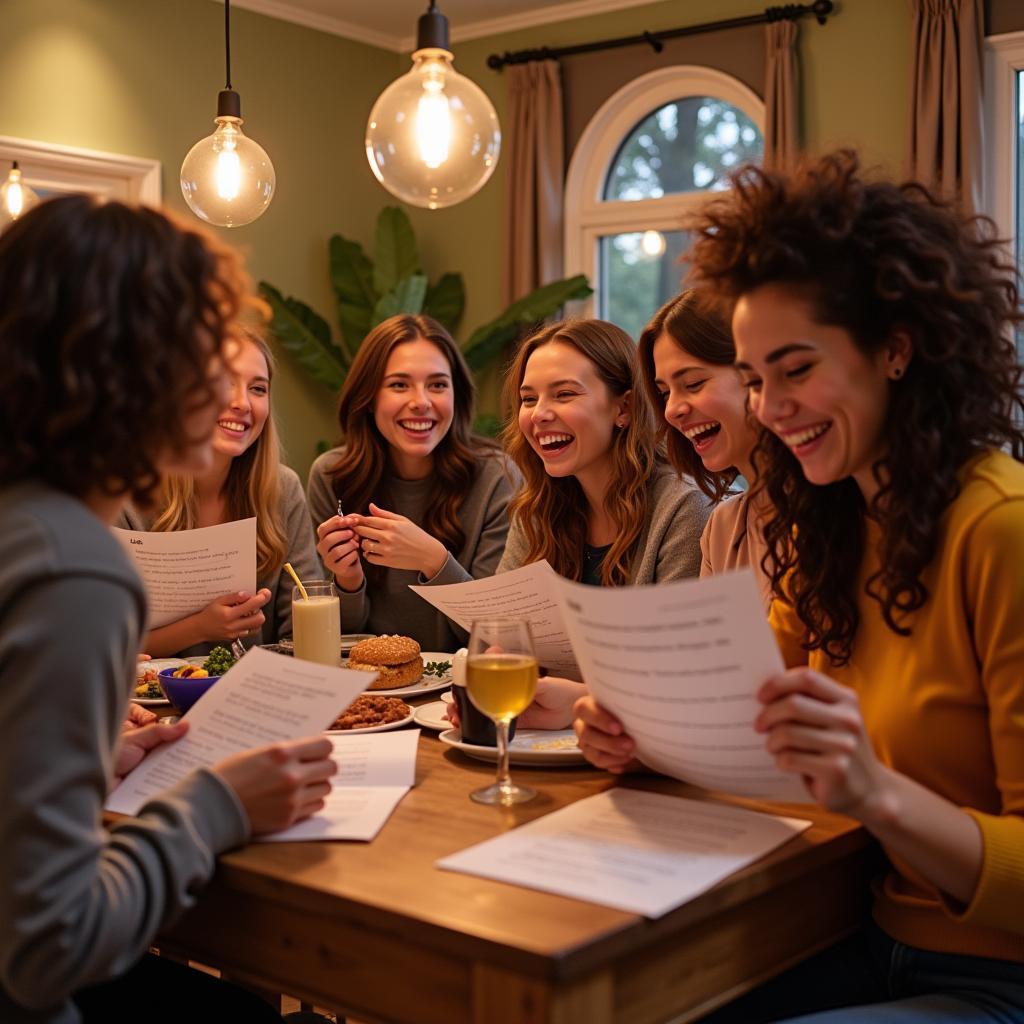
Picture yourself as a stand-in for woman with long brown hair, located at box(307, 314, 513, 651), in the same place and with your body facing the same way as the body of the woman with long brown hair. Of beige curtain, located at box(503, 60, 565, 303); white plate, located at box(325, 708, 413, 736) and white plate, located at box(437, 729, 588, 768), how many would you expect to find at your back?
1

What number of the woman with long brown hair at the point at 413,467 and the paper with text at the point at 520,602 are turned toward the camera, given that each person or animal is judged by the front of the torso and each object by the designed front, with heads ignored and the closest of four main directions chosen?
2

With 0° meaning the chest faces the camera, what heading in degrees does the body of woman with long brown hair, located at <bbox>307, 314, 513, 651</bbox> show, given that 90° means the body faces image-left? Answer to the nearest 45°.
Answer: approximately 0°

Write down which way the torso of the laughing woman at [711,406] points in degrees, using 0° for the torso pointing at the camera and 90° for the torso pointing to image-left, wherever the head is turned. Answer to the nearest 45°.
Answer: approximately 45°

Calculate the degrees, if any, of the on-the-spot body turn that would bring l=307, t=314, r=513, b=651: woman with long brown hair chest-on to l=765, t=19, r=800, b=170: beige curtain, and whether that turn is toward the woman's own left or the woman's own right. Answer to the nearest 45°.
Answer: approximately 135° to the woman's own left

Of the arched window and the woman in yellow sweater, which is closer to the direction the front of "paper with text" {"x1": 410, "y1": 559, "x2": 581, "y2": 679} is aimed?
the woman in yellow sweater

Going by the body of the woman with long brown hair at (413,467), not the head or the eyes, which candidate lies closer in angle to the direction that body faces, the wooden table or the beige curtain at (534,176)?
the wooden table

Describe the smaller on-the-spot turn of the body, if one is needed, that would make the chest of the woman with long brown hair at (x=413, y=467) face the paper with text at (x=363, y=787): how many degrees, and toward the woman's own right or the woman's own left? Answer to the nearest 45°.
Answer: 0° — they already face it

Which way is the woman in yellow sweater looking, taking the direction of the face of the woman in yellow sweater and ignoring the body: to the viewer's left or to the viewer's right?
to the viewer's left
